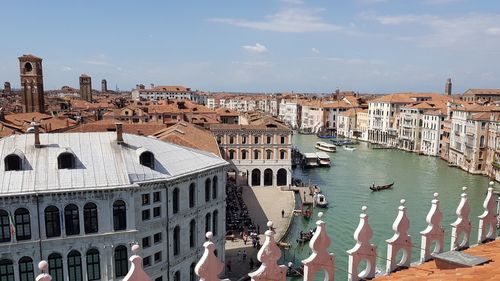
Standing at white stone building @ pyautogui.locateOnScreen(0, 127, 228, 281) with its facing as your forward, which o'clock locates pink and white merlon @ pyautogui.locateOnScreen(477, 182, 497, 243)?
The pink and white merlon is roughly at 11 o'clock from the white stone building.

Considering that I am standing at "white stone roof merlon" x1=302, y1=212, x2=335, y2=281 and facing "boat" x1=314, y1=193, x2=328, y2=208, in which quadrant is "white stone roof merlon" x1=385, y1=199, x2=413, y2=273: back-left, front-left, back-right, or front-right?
front-right

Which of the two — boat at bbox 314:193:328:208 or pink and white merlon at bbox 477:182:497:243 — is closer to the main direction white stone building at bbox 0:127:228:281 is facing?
the pink and white merlon

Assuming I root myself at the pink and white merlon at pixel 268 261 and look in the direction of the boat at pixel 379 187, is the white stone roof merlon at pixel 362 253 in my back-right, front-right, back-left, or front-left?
front-right

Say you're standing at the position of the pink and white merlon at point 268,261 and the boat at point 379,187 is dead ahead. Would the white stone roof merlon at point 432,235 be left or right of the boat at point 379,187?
right

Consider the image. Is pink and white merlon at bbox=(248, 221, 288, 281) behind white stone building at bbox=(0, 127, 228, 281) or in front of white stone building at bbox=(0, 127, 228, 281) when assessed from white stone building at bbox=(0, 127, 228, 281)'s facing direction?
in front

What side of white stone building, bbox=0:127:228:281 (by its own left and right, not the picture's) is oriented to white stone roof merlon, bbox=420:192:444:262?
front

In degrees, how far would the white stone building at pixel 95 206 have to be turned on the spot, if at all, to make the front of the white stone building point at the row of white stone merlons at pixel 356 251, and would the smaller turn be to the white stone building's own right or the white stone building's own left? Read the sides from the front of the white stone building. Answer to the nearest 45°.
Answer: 0° — it already faces it

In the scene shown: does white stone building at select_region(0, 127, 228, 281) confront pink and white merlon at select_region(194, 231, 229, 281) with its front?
yes

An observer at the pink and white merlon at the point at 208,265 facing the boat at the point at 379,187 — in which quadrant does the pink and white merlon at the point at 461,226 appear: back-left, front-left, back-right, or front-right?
front-right

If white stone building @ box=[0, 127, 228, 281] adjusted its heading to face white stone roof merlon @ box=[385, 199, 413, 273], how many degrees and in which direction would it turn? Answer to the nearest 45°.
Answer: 0° — it already faces it

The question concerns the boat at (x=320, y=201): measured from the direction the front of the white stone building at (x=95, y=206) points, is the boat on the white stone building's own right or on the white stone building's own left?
on the white stone building's own left

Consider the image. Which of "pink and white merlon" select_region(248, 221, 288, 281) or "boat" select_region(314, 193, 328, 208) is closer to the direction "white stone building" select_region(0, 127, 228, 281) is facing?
the pink and white merlon

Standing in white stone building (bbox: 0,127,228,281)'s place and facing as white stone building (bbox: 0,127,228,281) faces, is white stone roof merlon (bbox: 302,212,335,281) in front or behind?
in front

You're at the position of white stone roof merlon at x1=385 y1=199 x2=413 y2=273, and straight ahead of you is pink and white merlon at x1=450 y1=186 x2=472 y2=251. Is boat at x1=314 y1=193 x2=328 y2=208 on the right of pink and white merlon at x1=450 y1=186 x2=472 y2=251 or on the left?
left

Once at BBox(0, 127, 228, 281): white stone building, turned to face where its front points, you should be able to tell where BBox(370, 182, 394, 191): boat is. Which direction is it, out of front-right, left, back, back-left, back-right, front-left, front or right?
back-left

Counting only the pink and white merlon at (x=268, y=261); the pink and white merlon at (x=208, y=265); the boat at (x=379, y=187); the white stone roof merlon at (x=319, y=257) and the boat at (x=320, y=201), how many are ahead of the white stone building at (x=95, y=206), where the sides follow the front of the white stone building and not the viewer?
3

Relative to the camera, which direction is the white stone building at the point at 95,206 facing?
toward the camera
